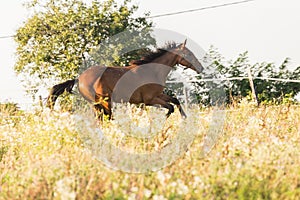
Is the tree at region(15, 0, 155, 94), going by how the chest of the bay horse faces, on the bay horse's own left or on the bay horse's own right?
on the bay horse's own left

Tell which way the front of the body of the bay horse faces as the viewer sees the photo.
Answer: to the viewer's right
